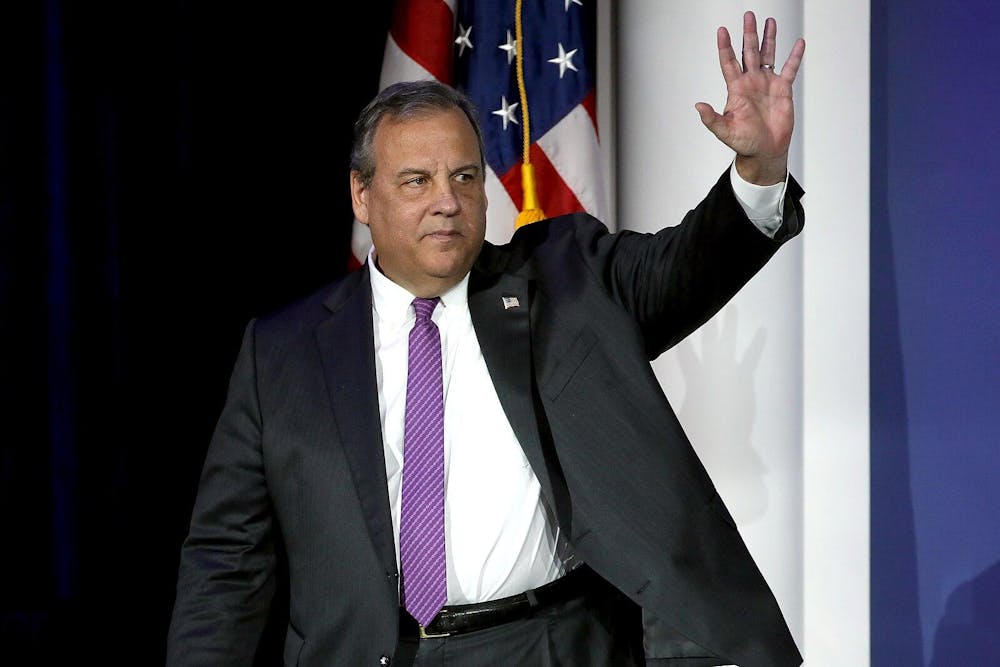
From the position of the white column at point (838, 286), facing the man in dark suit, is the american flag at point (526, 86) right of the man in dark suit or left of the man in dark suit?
right

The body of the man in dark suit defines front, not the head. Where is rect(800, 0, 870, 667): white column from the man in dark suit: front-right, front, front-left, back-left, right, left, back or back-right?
back-left

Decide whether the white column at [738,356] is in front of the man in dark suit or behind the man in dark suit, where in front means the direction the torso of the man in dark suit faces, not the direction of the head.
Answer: behind

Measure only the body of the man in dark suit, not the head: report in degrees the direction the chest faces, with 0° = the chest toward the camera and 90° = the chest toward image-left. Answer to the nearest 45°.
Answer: approximately 0°

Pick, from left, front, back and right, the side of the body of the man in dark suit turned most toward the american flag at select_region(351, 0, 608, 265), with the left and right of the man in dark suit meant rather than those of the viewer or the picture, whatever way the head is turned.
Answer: back

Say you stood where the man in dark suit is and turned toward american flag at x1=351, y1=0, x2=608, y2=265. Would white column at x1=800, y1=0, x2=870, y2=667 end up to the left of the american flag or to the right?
right
